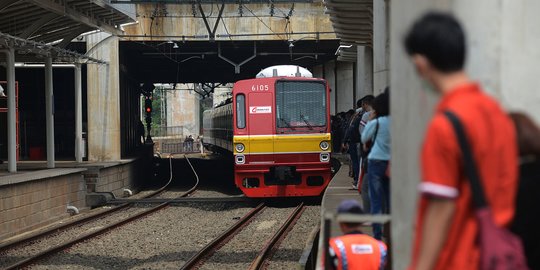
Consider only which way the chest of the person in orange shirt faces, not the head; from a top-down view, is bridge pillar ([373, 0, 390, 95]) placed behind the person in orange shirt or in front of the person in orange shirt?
in front

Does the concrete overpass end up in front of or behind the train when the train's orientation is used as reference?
behind

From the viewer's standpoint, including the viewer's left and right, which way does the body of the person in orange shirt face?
facing away from the viewer and to the left of the viewer

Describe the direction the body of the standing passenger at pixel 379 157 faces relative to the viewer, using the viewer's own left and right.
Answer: facing away from the viewer and to the left of the viewer

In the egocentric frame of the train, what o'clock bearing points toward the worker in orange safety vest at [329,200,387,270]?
The worker in orange safety vest is roughly at 12 o'clock from the train.

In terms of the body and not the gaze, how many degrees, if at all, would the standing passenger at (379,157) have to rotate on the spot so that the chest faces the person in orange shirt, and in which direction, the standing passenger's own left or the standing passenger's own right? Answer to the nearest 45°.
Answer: approximately 135° to the standing passenger's own left

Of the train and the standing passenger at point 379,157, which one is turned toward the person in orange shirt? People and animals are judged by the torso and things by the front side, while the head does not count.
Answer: the train

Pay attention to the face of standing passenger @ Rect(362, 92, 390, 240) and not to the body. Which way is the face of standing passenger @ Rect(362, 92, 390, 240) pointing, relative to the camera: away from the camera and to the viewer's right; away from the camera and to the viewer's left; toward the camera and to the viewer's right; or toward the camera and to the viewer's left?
away from the camera and to the viewer's left
